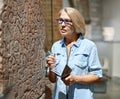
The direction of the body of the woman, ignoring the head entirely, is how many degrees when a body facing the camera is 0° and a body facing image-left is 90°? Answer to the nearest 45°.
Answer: approximately 45°
